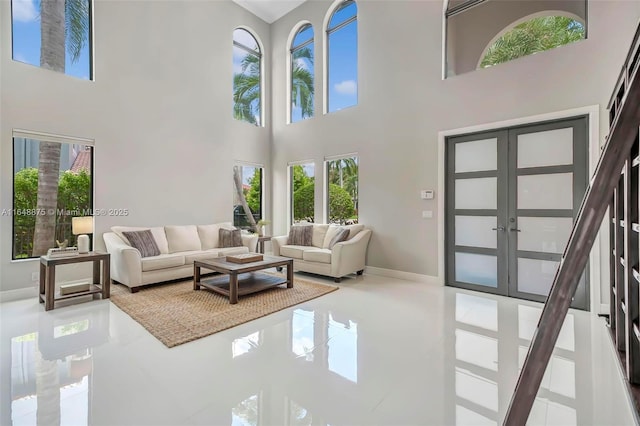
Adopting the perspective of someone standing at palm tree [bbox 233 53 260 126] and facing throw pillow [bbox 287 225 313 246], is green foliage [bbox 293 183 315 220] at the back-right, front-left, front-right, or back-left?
front-left

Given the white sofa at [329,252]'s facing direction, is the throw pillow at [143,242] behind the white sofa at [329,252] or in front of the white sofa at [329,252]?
in front

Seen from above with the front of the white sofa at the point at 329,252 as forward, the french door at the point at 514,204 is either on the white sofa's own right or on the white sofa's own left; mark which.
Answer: on the white sofa's own left

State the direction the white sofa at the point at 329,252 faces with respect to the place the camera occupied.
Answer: facing the viewer and to the left of the viewer

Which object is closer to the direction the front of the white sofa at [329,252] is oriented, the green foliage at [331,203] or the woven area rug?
the woven area rug

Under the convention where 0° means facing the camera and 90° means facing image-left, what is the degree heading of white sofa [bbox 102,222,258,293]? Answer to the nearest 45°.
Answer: approximately 315°

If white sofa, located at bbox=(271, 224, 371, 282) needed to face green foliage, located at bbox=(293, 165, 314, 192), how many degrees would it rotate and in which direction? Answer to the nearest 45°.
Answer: approximately 135° to its right

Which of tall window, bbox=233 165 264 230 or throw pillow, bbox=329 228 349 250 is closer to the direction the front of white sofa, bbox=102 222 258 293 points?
the throw pillow

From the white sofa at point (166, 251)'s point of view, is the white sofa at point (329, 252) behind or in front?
in front

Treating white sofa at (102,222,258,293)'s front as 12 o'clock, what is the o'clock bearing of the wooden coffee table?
The wooden coffee table is roughly at 12 o'clock from the white sofa.

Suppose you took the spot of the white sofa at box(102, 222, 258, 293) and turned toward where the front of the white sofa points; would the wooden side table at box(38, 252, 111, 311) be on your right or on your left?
on your right

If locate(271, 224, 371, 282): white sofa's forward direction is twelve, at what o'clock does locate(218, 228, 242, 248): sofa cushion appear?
The sofa cushion is roughly at 2 o'clock from the white sofa.

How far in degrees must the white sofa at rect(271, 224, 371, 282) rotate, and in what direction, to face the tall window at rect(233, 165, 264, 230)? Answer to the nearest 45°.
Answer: approximately 90° to its right

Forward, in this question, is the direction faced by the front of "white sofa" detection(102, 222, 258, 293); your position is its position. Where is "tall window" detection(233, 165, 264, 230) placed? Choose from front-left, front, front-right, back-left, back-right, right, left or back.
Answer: left

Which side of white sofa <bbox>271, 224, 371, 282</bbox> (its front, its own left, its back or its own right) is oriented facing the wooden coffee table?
front

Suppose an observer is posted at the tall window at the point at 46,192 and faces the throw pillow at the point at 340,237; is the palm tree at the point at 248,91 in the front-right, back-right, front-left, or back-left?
front-left

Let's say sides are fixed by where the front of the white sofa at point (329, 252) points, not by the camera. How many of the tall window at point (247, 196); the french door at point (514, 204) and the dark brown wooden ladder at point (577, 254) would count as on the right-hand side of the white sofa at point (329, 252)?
1
